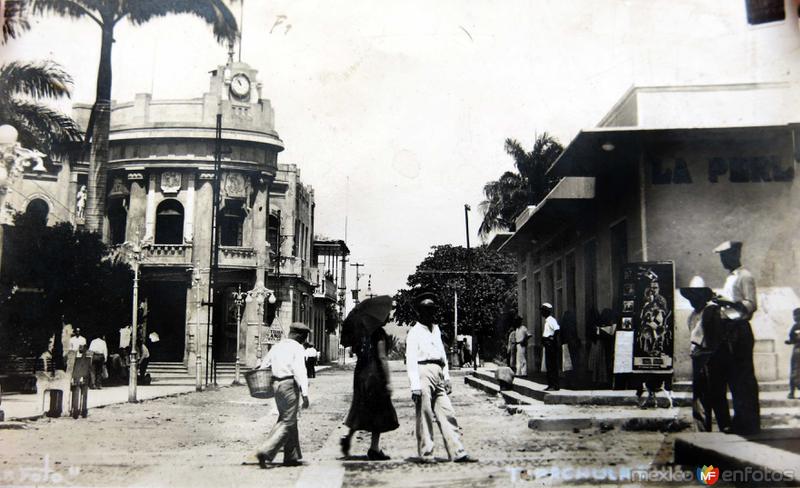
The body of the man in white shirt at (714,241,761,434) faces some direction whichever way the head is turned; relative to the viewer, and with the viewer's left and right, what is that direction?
facing to the left of the viewer

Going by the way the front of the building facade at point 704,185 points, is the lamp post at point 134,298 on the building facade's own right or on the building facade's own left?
on the building facade's own right

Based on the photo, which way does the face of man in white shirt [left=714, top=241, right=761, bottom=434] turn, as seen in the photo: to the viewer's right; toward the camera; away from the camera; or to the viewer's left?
to the viewer's left

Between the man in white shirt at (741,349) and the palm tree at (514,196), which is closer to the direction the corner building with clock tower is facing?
the man in white shirt

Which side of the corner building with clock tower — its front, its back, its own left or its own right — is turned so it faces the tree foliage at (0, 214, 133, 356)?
right

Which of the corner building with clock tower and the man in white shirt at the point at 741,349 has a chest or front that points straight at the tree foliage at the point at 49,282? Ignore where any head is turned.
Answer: the man in white shirt

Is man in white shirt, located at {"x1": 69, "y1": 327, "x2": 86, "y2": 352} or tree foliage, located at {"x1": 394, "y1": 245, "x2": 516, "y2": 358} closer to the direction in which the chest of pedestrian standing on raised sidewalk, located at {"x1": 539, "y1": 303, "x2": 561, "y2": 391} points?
the man in white shirt

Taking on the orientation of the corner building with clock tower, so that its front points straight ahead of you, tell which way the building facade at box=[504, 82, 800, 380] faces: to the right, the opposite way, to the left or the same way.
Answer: to the right
